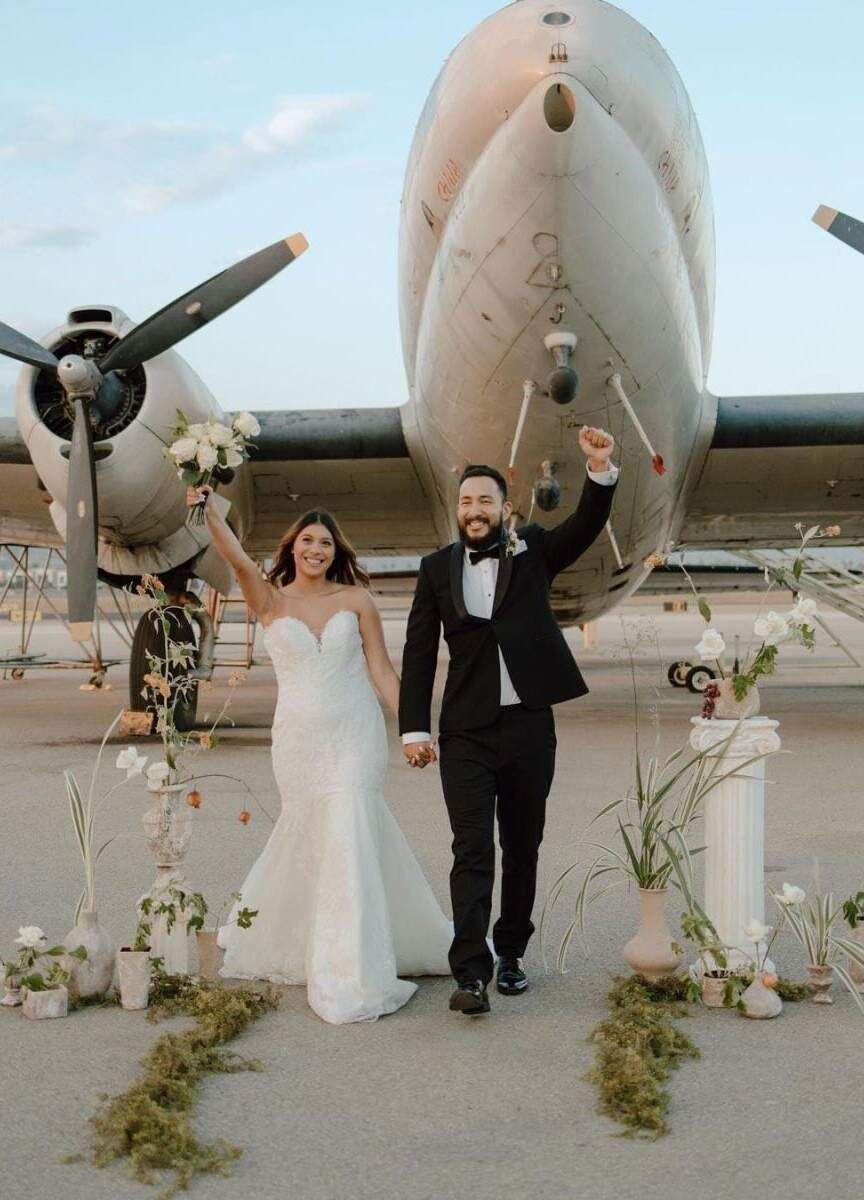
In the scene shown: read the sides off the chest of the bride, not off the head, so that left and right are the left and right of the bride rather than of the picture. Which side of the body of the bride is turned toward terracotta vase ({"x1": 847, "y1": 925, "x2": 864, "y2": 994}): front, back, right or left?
left

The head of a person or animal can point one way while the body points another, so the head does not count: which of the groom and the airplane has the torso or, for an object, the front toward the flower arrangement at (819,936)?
the airplane

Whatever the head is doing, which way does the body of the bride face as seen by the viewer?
toward the camera

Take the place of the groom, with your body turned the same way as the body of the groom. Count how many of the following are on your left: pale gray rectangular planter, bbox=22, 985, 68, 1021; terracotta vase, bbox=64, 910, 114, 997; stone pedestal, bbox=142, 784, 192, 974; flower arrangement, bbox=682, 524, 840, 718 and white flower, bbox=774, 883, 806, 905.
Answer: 2

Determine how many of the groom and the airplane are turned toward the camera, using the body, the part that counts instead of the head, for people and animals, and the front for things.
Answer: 2

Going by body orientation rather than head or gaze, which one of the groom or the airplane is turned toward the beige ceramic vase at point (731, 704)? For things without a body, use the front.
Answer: the airplane

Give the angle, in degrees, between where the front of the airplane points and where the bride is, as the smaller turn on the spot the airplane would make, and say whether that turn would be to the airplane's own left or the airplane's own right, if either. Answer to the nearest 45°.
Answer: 0° — it already faces them

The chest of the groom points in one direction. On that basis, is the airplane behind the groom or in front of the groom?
behind

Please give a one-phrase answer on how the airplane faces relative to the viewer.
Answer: facing the viewer

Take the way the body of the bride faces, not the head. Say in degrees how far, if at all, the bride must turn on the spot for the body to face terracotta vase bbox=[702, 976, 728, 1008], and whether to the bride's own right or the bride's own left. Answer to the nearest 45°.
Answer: approximately 90° to the bride's own left

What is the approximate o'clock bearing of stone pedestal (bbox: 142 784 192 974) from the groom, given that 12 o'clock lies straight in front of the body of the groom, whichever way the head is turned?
The stone pedestal is roughly at 3 o'clock from the groom.

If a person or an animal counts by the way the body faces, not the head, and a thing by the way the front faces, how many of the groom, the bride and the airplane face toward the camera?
3
